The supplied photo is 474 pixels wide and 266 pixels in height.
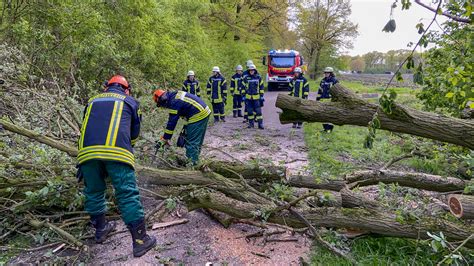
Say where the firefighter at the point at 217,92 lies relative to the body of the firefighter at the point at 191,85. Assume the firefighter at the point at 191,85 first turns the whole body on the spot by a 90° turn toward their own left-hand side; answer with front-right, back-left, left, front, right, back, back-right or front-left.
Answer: front

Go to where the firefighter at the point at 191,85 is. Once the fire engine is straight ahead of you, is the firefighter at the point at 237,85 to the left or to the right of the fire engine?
right

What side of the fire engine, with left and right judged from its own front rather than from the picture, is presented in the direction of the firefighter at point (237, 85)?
front

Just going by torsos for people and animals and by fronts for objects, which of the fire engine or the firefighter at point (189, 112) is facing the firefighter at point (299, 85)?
the fire engine

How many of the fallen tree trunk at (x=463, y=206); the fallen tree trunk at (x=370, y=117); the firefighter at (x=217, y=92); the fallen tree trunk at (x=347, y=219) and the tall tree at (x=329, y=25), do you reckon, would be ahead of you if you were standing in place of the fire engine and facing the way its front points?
4

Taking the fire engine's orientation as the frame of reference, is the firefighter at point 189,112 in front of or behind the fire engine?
in front

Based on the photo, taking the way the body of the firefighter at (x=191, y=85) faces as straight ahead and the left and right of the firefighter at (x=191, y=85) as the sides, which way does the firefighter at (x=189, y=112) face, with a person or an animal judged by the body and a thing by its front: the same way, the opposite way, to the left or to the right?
to the right

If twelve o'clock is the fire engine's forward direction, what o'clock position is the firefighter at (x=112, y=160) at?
The firefighter is roughly at 12 o'clock from the fire engine.

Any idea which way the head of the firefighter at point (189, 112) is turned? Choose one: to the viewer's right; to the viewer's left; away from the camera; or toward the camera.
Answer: to the viewer's left

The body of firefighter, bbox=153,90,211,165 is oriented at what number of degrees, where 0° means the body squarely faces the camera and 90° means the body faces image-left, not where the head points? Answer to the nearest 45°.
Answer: approximately 90°

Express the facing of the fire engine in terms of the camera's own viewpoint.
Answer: facing the viewer

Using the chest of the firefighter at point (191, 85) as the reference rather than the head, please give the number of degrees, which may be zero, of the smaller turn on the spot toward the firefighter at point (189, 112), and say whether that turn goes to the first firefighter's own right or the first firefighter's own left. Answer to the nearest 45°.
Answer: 0° — they already face them

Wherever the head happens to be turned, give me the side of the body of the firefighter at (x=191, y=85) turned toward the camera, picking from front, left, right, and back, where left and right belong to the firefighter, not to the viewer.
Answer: front
